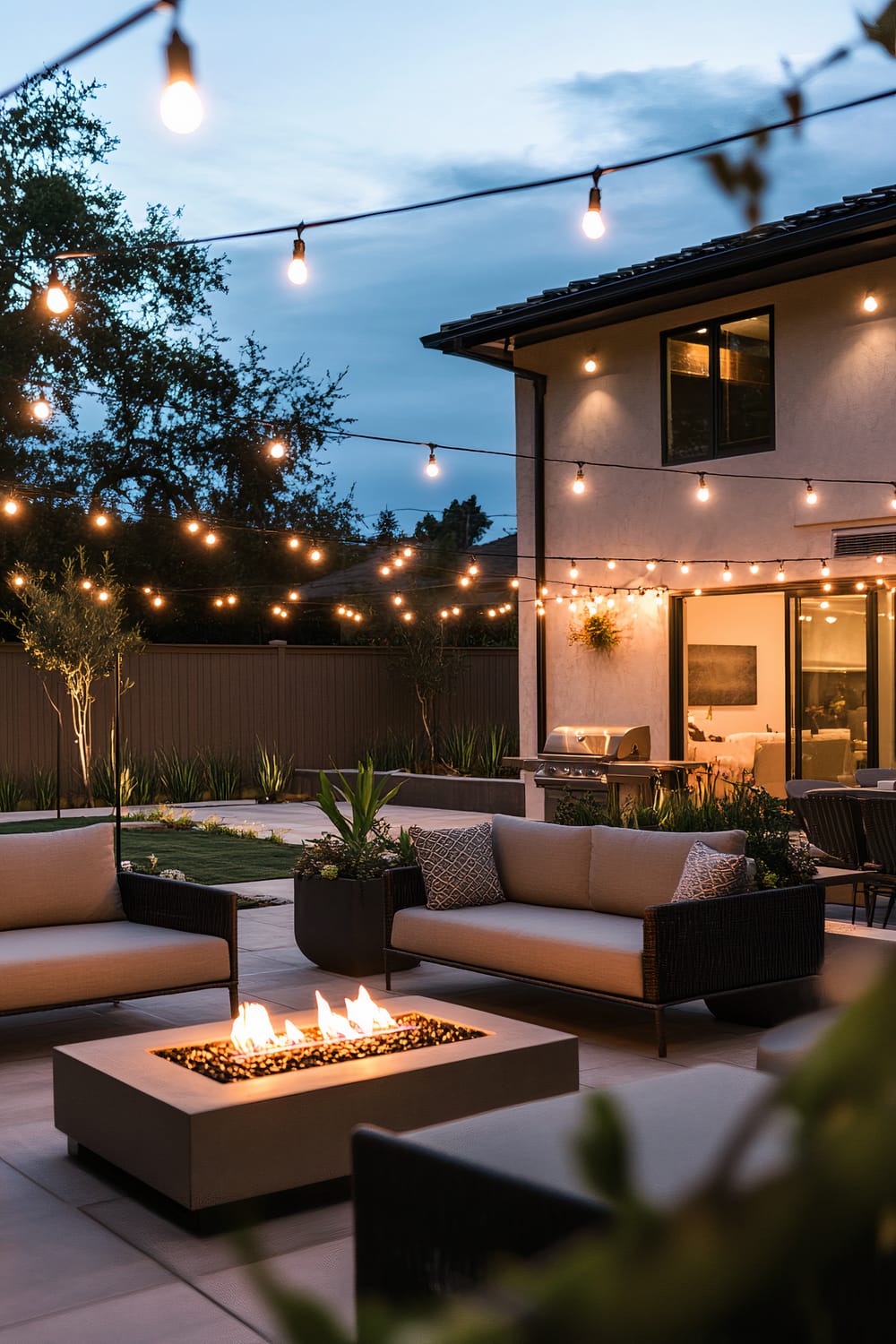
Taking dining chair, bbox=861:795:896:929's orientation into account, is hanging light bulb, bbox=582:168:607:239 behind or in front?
behind

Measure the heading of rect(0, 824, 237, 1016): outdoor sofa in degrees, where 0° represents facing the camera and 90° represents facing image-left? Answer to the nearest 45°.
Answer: approximately 315°

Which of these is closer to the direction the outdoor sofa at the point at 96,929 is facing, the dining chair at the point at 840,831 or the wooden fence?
the dining chair

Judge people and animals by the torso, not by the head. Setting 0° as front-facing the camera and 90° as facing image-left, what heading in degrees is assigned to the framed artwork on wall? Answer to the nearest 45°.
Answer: approximately 0°

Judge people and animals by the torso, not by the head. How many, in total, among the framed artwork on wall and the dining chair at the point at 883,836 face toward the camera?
1

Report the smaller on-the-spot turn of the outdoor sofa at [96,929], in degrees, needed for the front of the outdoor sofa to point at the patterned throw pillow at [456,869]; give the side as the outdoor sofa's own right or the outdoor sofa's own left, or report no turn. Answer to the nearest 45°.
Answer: approximately 45° to the outdoor sofa's own left

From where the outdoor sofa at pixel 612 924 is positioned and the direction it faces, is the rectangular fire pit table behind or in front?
in front

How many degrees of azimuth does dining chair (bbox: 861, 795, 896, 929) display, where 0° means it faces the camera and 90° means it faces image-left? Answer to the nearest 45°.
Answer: approximately 225°
